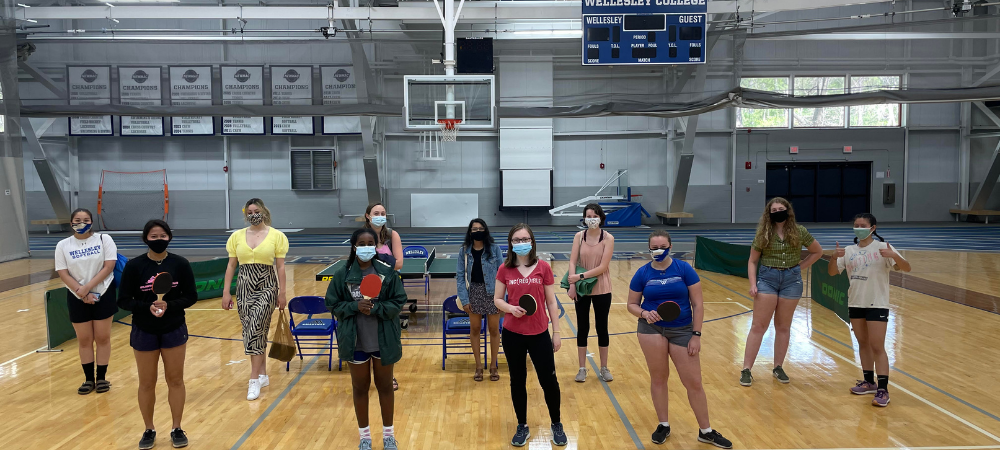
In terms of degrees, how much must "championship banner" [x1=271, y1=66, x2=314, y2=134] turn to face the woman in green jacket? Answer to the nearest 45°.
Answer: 0° — it already faces them

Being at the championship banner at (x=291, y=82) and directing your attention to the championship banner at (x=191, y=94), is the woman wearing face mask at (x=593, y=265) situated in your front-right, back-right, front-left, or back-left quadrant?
back-left

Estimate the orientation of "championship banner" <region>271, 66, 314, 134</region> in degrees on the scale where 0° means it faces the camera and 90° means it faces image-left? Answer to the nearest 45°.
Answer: approximately 0°

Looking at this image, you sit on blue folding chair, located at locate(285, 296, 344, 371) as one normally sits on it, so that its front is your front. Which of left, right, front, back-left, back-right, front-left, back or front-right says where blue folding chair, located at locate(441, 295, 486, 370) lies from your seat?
left

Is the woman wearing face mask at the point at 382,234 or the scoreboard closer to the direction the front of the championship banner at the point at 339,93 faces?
the woman wearing face mask

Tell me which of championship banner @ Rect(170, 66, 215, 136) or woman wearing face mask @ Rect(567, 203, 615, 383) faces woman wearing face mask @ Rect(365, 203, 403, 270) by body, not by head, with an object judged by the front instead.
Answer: the championship banner

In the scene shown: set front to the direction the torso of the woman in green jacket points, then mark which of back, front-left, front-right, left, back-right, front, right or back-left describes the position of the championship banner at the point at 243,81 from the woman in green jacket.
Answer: back

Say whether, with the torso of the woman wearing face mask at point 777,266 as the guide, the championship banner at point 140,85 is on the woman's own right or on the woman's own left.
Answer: on the woman's own right

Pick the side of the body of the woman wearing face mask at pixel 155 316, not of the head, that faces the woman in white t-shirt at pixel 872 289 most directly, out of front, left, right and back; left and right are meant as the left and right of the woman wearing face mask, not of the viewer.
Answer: left

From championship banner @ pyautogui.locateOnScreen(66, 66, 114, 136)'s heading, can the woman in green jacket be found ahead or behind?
ahead

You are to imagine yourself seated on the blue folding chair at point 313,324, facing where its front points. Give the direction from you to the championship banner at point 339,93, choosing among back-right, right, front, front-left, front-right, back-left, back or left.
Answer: back

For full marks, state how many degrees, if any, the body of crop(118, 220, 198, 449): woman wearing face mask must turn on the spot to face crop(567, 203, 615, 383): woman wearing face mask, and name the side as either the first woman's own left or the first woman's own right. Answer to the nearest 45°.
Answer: approximately 90° to the first woman's own left
